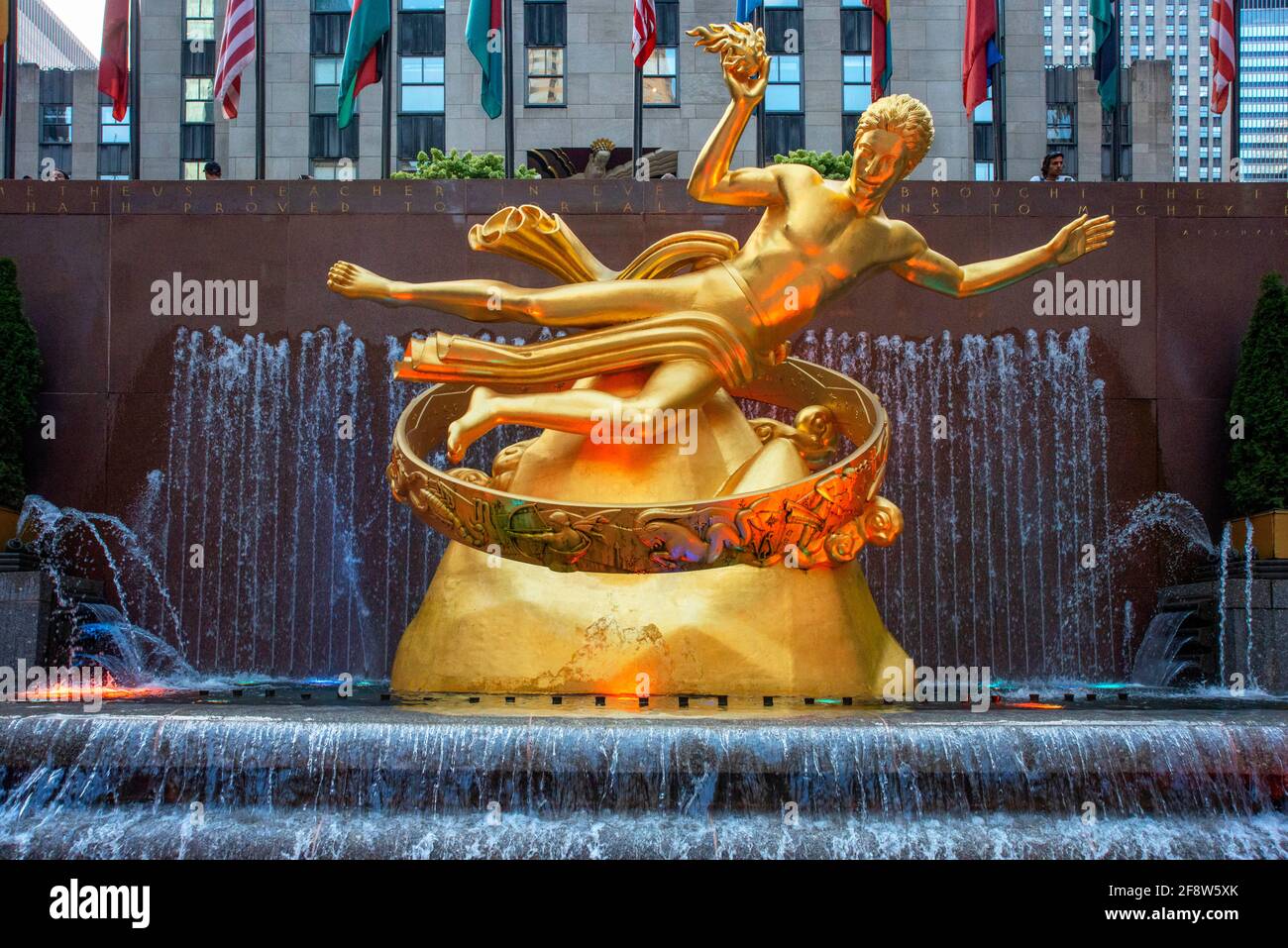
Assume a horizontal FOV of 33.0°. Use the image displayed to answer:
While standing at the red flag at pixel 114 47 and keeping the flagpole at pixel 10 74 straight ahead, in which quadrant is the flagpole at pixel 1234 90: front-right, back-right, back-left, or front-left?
back-left

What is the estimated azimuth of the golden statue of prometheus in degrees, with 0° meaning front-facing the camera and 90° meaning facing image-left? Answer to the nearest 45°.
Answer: approximately 0°

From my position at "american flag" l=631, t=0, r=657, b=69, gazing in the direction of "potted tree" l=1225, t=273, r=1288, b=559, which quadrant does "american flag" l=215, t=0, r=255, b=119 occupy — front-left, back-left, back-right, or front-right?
back-right

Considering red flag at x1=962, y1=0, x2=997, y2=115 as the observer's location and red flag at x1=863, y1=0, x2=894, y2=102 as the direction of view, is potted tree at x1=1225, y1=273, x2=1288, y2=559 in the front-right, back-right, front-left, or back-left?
back-left

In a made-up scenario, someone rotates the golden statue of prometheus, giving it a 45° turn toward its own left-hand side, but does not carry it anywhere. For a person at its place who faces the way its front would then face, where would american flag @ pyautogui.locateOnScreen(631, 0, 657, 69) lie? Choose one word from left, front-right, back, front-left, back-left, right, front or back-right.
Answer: back-left

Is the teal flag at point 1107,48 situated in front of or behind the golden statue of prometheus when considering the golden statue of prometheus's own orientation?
behind

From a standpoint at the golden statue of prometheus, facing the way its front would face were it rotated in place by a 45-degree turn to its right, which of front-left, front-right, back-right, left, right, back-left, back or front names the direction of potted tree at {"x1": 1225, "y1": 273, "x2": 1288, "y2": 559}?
back

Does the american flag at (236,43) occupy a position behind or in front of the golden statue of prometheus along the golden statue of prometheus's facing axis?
behind

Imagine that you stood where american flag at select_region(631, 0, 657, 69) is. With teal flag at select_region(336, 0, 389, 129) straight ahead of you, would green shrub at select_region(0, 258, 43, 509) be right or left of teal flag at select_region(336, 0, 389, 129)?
left

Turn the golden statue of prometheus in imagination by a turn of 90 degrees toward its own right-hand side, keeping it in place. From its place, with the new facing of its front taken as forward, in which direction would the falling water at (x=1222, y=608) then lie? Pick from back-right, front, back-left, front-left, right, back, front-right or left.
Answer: back-right

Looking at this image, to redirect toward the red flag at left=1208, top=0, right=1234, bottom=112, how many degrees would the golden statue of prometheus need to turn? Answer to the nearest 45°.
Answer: approximately 135° to its left

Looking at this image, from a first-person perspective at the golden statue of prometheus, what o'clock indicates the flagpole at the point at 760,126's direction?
The flagpole is roughly at 6 o'clock from the golden statue of prometheus.
